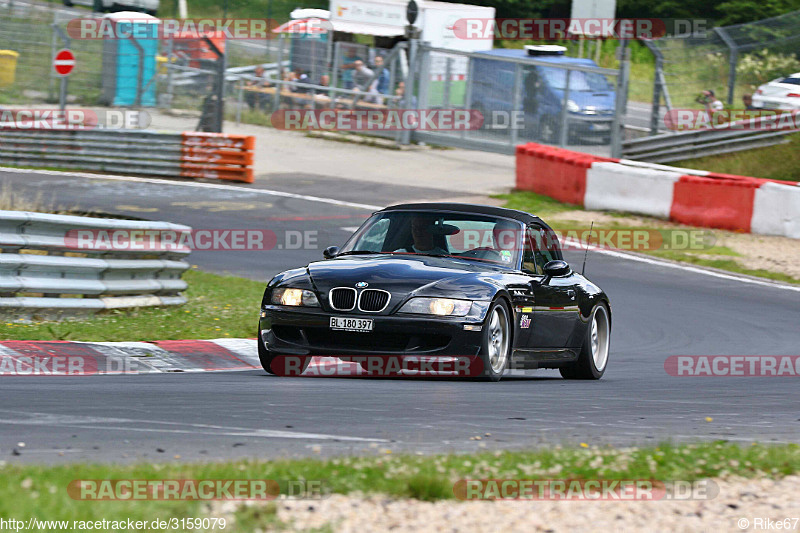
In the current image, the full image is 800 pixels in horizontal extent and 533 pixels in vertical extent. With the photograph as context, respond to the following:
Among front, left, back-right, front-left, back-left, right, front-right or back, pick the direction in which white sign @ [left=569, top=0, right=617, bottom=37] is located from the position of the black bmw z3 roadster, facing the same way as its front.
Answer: back-right

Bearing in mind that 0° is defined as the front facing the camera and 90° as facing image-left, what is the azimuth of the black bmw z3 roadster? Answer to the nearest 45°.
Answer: approximately 45°

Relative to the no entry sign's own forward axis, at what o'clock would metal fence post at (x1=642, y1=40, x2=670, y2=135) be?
The metal fence post is roughly at 10 o'clock from the no entry sign.

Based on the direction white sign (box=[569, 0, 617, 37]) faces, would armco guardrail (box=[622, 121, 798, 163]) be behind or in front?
in front

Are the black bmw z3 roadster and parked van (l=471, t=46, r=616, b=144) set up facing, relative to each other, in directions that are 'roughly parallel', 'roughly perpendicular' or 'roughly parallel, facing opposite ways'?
roughly perpendicular

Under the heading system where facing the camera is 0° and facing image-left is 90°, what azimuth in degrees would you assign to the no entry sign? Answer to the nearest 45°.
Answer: approximately 0°

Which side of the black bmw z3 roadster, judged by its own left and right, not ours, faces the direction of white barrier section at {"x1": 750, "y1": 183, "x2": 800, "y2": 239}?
back

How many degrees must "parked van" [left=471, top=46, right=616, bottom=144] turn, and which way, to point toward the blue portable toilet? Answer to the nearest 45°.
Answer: approximately 135° to its right

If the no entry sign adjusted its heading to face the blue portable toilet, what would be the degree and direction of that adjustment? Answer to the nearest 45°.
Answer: approximately 135° to its left

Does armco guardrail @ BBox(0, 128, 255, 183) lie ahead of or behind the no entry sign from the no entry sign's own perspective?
ahead
